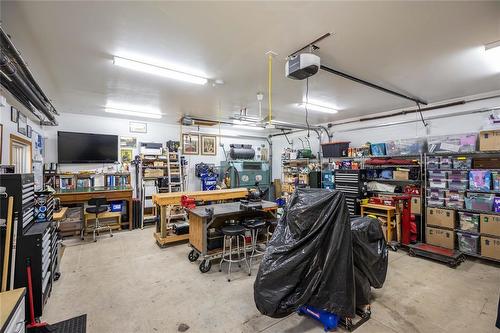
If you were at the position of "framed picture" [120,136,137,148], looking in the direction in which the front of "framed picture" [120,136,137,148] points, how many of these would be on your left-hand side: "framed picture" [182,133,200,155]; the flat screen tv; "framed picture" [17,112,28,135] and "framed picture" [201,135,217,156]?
2

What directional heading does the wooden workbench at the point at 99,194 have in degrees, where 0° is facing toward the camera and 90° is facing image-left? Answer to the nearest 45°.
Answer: approximately 0°

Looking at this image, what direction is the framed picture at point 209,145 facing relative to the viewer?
toward the camera

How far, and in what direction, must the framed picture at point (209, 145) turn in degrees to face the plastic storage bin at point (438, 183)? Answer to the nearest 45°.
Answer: approximately 45° to its left

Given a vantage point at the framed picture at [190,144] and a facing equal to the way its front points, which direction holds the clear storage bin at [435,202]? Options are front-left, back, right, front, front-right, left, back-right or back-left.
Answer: front-left

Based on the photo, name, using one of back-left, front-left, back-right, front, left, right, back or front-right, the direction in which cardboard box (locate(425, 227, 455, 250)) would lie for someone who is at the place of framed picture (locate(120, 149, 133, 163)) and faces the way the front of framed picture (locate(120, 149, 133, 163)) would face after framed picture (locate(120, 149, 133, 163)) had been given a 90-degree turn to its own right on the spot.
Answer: back-left

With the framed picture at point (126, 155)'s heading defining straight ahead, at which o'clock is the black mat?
The black mat is roughly at 12 o'clock from the framed picture.

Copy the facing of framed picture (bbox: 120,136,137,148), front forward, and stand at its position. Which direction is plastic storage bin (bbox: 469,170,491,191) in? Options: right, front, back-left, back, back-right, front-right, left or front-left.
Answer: front-left

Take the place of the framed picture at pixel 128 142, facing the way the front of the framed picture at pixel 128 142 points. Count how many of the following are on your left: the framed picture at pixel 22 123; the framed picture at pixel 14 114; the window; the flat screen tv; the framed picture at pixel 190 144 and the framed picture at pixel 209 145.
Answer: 2

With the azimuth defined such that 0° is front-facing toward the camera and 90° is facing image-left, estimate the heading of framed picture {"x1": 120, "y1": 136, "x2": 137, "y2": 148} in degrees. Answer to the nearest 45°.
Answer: approximately 0°

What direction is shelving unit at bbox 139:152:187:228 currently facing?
toward the camera

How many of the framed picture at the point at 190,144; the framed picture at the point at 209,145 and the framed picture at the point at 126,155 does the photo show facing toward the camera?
3
